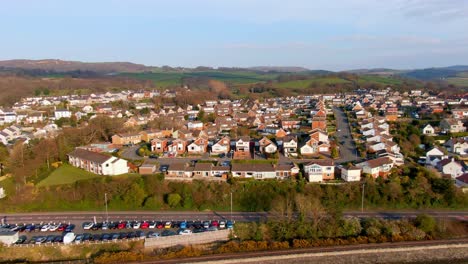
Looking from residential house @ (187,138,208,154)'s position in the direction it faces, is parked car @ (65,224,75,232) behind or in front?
in front

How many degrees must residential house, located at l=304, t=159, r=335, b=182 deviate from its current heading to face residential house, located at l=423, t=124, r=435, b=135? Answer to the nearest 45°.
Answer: approximately 135° to its left

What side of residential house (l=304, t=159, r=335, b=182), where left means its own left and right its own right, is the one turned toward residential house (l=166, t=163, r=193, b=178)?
right

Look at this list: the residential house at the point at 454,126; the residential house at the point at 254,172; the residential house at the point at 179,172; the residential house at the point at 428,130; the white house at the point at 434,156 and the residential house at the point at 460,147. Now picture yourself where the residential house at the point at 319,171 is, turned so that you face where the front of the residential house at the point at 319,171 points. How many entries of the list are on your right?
2

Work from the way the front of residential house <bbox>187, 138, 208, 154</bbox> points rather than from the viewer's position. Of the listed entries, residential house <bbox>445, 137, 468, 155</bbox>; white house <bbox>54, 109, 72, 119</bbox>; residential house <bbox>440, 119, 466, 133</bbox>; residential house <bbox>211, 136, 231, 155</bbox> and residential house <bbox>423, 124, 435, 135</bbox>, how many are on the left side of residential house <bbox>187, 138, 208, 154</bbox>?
4

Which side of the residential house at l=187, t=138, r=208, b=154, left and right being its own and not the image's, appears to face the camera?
front

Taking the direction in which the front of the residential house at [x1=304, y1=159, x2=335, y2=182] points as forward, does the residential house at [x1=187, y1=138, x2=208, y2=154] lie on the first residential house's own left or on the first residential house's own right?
on the first residential house's own right

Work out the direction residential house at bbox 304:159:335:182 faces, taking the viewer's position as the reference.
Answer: facing the viewer

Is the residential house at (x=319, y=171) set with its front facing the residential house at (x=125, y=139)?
no

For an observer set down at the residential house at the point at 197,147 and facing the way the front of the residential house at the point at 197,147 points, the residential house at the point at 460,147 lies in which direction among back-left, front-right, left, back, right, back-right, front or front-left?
left

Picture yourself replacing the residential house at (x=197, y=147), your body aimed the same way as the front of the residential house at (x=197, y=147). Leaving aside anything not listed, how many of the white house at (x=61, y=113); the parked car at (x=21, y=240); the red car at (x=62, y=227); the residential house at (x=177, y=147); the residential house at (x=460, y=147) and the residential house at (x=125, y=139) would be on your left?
1

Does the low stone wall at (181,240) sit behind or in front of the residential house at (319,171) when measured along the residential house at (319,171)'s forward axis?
in front

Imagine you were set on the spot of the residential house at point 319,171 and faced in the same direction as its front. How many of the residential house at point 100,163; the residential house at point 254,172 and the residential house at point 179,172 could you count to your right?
3

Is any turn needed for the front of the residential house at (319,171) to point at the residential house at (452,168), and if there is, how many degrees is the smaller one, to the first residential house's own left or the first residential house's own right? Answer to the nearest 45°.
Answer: approximately 90° to the first residential house's own left

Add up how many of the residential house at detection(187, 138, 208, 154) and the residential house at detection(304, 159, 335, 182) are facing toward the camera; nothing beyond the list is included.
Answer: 2

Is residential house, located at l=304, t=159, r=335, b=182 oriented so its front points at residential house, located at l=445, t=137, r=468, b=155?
no

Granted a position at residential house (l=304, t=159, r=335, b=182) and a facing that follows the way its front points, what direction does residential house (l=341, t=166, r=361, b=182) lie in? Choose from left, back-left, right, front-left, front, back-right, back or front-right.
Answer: left

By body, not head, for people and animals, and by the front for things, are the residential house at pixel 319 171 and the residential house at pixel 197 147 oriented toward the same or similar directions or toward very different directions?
same or similar directions

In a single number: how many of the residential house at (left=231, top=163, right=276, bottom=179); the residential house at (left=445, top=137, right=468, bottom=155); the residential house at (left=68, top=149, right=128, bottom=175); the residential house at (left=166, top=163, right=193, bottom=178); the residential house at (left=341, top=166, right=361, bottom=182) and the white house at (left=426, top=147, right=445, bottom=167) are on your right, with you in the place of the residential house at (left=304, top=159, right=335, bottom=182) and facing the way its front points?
3

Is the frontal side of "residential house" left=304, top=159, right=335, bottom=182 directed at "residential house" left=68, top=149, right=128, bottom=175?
no
